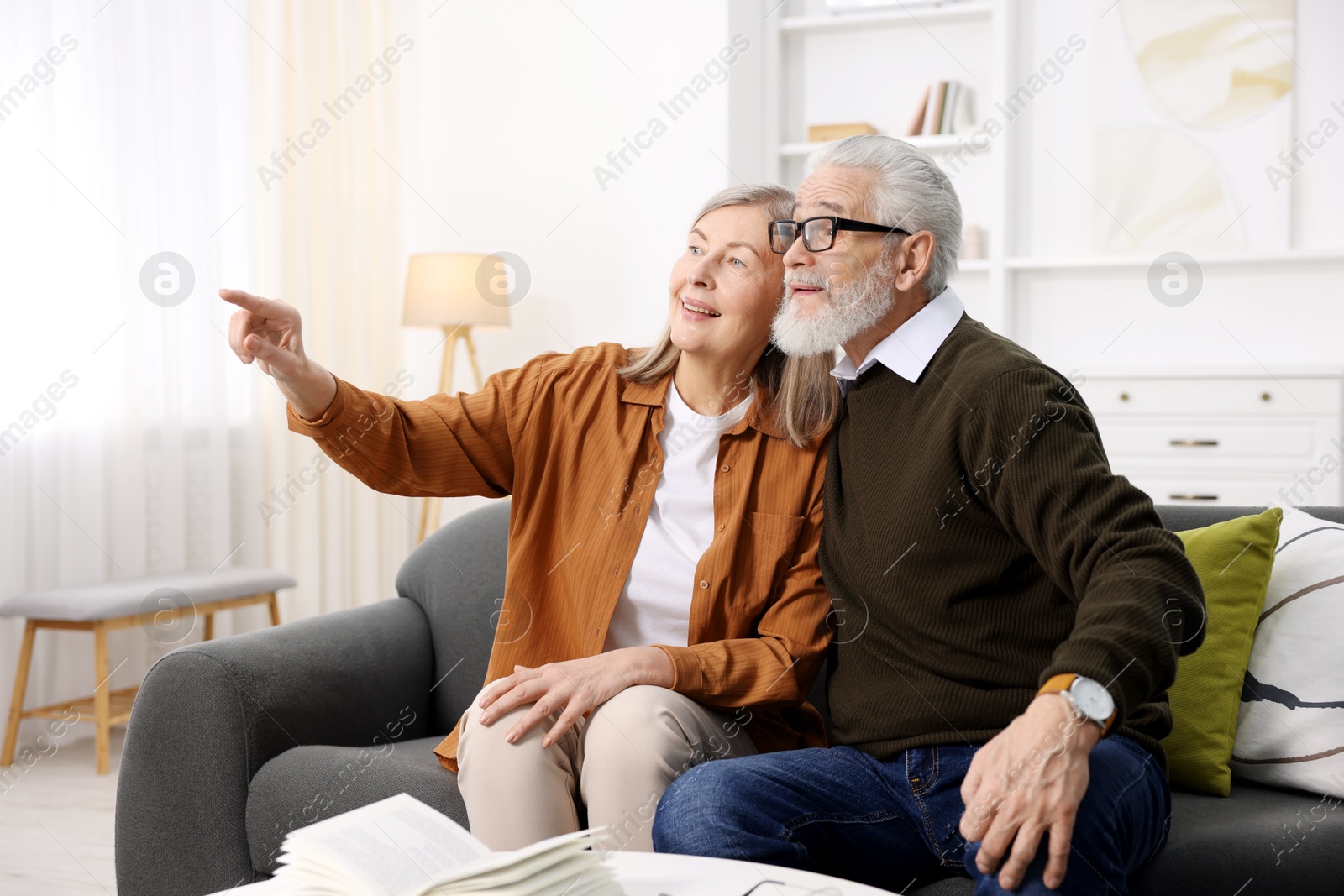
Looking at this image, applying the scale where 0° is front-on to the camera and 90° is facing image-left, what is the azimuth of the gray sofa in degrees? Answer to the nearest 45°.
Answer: approximately 0°

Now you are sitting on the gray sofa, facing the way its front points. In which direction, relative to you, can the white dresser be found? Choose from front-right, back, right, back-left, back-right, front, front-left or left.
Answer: back-left

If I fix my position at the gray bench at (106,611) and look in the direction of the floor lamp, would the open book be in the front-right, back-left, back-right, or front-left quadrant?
back-right

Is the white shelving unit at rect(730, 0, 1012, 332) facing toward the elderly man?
yes

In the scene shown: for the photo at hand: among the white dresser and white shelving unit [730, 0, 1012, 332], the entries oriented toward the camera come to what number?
2

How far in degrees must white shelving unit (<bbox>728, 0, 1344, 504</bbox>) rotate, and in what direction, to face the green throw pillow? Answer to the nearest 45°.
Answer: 0° — it already faces it
